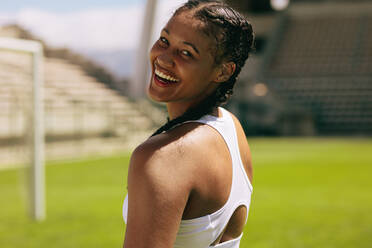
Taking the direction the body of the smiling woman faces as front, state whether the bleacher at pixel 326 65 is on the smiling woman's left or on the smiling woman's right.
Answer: on the smiling woman's right

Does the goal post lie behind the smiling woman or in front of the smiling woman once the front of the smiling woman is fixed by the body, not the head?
in front

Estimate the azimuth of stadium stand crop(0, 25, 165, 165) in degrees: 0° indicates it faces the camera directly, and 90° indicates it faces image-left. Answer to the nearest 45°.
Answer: approximately 315°

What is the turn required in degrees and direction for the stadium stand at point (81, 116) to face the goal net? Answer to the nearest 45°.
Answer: approximately 45° to its right

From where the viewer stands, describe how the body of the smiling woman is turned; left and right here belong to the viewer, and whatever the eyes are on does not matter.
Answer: facing away from the viewer and to the left of the viewer

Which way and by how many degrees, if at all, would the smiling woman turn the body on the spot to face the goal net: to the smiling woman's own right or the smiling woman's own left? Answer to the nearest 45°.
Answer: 0° — they already face it
